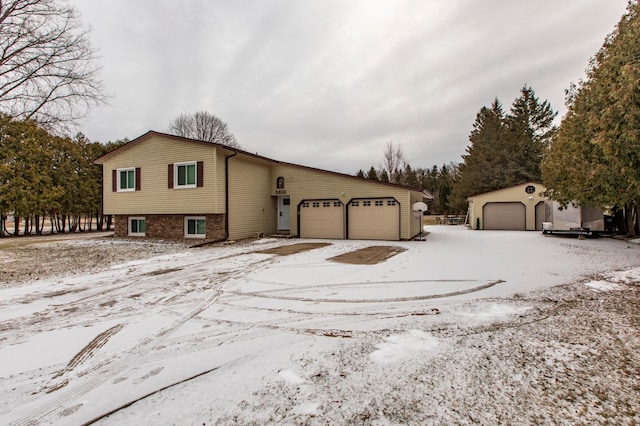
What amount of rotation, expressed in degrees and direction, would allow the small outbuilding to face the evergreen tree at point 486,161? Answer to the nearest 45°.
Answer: approximately 180°

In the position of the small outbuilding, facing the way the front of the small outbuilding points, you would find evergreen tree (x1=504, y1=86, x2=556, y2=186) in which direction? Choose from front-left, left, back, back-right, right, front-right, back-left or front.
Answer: back

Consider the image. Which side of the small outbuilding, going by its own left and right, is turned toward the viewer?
front

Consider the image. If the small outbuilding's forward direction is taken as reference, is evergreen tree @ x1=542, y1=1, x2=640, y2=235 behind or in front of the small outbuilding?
in front

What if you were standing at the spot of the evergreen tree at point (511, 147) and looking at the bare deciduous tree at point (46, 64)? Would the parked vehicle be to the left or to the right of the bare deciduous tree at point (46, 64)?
left

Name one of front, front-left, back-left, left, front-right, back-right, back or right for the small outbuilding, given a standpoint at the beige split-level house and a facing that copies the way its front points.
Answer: left

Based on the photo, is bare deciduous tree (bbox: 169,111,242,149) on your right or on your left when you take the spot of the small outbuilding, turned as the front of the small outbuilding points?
on your right

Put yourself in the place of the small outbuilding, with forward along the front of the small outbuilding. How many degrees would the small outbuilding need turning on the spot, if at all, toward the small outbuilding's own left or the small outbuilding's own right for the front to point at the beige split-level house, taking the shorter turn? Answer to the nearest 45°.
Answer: approximately 45° to the small outbuilding's own right

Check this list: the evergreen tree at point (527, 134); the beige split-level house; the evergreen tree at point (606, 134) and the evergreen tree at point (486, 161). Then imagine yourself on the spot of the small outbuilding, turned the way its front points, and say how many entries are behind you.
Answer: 2

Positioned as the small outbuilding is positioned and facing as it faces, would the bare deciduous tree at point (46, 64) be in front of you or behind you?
in front

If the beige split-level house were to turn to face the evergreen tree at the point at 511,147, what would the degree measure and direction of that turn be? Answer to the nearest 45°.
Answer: approximately 90° to its left

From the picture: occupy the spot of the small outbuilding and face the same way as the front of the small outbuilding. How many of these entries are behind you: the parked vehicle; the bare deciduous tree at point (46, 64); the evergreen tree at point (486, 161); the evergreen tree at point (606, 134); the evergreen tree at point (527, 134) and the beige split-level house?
2

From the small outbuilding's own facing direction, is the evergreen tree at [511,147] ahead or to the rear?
to the rear

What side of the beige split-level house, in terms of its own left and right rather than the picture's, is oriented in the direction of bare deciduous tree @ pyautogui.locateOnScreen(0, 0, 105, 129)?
right

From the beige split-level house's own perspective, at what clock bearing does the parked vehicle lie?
The parked vehicle is roughly at 9 o'clock from the beige split-level house.

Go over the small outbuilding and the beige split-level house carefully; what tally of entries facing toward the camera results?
2

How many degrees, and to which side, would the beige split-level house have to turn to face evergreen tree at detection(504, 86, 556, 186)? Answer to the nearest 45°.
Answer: approximately 90° to its left
